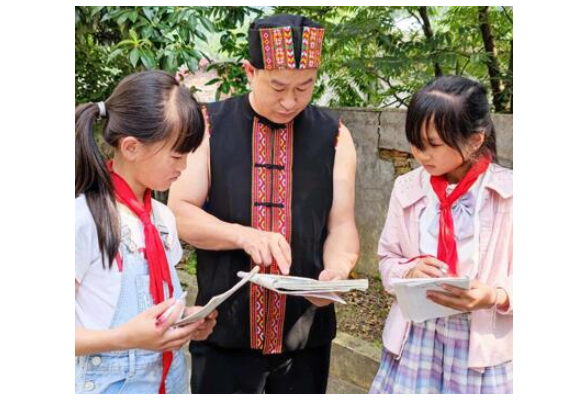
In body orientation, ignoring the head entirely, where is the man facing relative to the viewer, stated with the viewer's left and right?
facing the viewer

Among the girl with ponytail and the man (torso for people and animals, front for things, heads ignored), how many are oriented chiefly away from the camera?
0

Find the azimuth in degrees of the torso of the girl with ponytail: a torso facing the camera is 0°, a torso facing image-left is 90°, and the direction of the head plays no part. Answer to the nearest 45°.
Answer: approximately 315°

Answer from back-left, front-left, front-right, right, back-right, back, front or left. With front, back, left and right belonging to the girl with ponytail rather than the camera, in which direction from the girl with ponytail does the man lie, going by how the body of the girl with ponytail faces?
left

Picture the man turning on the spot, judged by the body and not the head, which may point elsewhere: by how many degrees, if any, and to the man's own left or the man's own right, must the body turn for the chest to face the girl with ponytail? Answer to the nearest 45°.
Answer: approximately 45° to the man's own right
